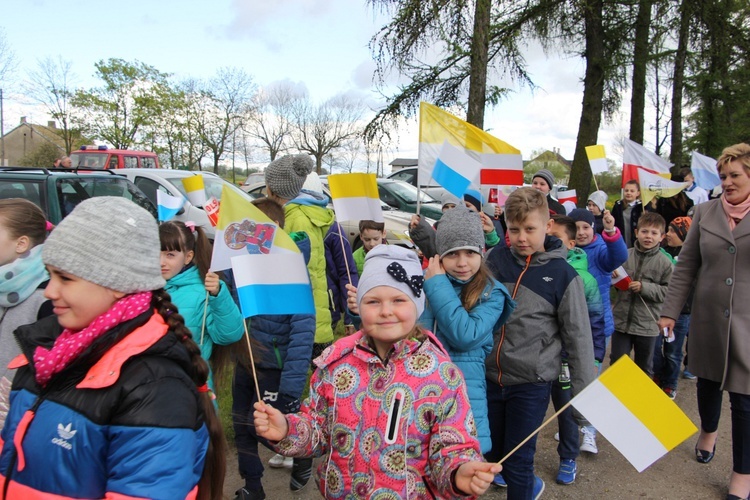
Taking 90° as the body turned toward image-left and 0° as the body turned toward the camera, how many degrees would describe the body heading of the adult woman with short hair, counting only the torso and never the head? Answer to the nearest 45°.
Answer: approximately 45°

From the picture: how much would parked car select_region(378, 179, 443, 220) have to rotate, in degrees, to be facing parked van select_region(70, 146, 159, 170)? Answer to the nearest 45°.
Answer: approximately 180°

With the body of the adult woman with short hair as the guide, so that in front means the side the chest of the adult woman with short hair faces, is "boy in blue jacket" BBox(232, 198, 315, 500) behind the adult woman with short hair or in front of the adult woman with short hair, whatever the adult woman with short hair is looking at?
in front

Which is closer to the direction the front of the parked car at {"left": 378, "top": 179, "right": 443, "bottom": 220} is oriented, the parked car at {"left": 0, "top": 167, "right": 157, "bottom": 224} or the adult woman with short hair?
the adult woman with short hair

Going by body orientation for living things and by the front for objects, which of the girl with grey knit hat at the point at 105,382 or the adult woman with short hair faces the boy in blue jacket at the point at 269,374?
the adult woman with short hair

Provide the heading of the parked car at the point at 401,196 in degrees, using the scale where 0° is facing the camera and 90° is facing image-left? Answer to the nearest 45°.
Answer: approximately 315°

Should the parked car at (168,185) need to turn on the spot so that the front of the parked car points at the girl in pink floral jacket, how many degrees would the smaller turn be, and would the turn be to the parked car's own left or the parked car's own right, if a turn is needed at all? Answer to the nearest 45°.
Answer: approximately 45° to the parked car's own right

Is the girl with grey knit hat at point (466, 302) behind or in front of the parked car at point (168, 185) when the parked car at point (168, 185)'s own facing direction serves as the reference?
in front

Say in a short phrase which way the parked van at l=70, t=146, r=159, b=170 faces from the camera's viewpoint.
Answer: facing the viewer and to the left of the viewer
